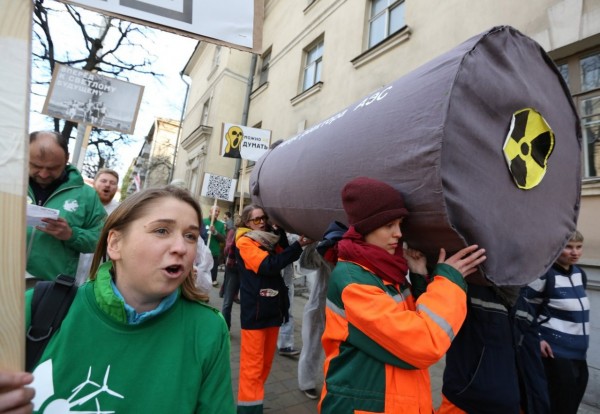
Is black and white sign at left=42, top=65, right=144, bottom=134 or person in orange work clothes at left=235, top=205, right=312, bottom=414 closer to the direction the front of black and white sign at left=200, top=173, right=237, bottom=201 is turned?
the person in orange work clothes

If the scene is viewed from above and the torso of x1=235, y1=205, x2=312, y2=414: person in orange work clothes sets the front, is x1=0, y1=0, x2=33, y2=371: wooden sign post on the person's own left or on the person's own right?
on the person's own right

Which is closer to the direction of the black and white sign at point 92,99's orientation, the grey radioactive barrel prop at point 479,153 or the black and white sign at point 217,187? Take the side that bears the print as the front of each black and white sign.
the grey radioactive barrel prop

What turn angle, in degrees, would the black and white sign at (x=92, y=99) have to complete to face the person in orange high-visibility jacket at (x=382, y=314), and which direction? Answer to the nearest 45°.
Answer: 0° — it already faces them

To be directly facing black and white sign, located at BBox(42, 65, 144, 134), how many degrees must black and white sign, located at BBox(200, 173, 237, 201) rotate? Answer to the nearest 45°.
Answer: approximately 45° to its right

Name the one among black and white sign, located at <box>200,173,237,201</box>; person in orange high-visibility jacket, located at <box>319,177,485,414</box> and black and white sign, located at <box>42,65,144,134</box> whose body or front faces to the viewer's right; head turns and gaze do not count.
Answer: the person in orange high-visibility jacket

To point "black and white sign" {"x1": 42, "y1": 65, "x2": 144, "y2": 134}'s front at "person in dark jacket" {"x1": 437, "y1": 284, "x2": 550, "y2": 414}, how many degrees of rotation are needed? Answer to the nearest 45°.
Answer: approximately 45° to its left

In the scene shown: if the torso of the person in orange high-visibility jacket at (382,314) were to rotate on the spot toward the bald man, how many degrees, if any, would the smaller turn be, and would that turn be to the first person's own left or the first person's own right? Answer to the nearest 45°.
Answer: approximately 180°

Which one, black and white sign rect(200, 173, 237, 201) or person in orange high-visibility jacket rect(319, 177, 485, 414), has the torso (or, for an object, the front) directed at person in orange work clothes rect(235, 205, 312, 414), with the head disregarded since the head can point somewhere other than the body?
the black and white sign

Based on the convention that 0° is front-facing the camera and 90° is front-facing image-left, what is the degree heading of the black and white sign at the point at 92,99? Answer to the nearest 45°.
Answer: approximately 0°
